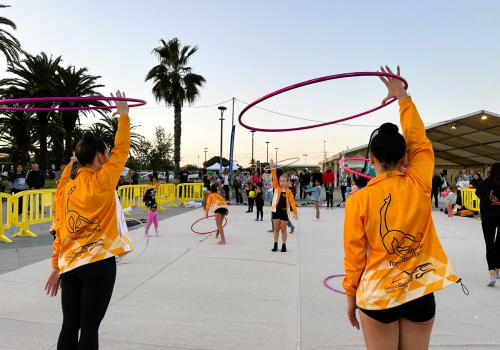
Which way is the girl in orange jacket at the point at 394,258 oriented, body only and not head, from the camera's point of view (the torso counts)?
away from the camera

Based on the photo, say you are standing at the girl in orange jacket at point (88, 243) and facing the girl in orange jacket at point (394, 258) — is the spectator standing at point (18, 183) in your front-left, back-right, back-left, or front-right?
back-left

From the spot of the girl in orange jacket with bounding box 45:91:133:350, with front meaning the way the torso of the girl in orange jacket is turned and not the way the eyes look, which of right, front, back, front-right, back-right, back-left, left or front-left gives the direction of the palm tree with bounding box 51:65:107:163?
front-left

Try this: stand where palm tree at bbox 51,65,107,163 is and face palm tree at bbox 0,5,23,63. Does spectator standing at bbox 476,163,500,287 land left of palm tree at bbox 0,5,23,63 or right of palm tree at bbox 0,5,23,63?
left

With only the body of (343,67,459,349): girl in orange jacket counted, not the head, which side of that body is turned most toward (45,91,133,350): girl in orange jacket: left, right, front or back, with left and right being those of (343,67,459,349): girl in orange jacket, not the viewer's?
left

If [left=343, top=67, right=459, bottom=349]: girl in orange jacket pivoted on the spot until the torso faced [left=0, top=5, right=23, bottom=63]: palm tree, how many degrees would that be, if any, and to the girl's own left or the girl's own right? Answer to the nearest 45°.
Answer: approximately 45° to the girl's own left

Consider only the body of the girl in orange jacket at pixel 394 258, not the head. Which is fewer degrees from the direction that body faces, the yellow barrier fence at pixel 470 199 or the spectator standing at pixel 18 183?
the yellow barrier fence
